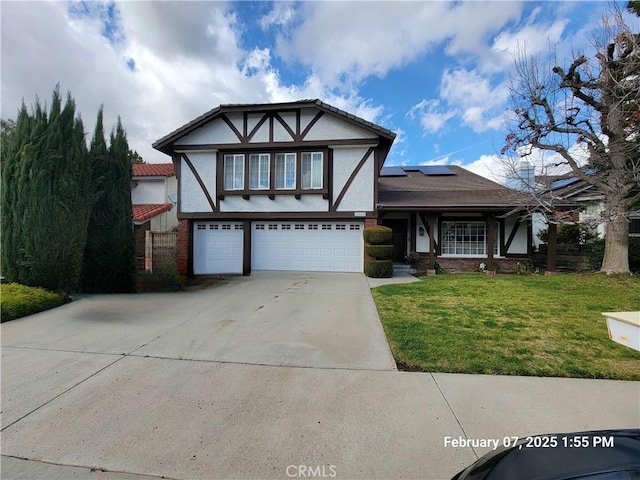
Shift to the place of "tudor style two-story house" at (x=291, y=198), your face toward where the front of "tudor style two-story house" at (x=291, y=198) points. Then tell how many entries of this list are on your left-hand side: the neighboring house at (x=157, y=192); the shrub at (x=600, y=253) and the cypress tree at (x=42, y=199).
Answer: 1

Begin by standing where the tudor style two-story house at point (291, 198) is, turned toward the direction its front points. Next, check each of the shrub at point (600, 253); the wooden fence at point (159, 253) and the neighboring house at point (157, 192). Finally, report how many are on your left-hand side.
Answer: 1

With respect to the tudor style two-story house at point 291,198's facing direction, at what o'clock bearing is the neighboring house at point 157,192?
the neighboring house at point 157,192 is roughly at 4 o'clock from the tudor style two-story house at point 291,198.

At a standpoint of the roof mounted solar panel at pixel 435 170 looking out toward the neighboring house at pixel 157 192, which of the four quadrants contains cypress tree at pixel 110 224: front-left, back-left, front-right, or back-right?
front-left

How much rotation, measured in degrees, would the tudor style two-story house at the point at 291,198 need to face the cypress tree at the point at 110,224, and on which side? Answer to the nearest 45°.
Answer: approximately 45° to its right

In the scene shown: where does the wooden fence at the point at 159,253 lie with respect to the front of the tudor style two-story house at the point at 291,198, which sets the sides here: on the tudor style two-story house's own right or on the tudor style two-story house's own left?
on the tudor style two-story house's own right

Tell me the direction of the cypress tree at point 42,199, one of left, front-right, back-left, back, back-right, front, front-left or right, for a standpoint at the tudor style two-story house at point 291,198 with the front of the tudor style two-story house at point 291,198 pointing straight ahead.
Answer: front-right

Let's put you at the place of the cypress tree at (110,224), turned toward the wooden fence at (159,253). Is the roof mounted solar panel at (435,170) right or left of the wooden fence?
right

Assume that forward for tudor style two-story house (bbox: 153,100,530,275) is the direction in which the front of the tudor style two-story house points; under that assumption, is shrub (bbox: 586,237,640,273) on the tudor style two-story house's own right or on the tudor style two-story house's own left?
on the tudor style two-story house's own left

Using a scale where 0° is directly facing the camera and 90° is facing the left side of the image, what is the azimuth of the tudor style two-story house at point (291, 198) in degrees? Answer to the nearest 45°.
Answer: approximately 0°

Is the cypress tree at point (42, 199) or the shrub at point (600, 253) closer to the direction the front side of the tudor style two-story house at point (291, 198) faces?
the cypress tree

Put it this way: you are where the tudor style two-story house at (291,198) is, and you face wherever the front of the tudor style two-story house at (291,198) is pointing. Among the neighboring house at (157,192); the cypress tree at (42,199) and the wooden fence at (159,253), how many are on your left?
0

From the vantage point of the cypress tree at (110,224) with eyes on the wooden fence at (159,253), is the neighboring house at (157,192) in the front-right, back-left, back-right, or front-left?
front-left
